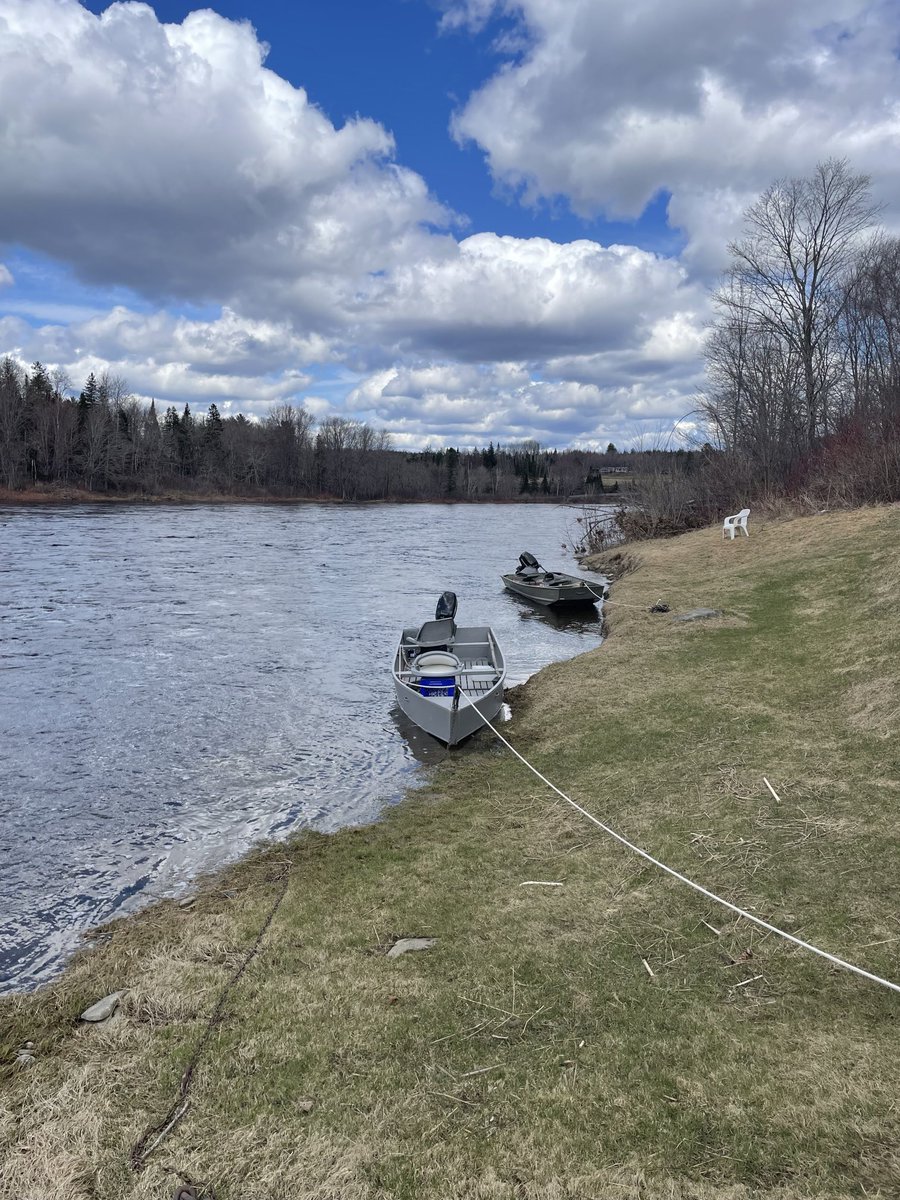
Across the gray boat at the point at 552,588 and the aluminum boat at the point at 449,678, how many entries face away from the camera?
0

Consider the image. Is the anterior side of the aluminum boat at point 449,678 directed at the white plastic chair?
no

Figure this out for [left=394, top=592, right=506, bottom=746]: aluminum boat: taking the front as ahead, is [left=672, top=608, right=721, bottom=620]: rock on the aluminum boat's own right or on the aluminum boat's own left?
on the aluminum boat's own left

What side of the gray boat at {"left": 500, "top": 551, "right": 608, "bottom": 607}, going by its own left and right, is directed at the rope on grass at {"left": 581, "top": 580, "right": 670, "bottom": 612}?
front

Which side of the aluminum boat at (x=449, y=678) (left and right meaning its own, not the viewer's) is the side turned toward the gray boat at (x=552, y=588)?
back

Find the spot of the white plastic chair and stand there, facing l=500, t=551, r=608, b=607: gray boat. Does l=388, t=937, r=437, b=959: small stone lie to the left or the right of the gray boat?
left

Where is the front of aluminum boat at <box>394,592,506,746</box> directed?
toward the camera

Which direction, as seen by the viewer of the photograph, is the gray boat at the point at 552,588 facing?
facing the viewer and to the right of the viewer

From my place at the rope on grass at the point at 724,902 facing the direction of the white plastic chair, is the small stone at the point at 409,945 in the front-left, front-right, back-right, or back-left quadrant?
back-left

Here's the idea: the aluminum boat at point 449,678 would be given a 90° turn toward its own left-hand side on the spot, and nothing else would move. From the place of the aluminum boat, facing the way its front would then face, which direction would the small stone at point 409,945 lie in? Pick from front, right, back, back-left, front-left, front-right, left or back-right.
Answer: right

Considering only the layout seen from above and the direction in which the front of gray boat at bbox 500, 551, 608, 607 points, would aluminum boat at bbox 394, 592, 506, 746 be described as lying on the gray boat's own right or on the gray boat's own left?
on the gray boat's own right

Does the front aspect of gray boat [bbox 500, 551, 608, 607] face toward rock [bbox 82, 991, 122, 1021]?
no
